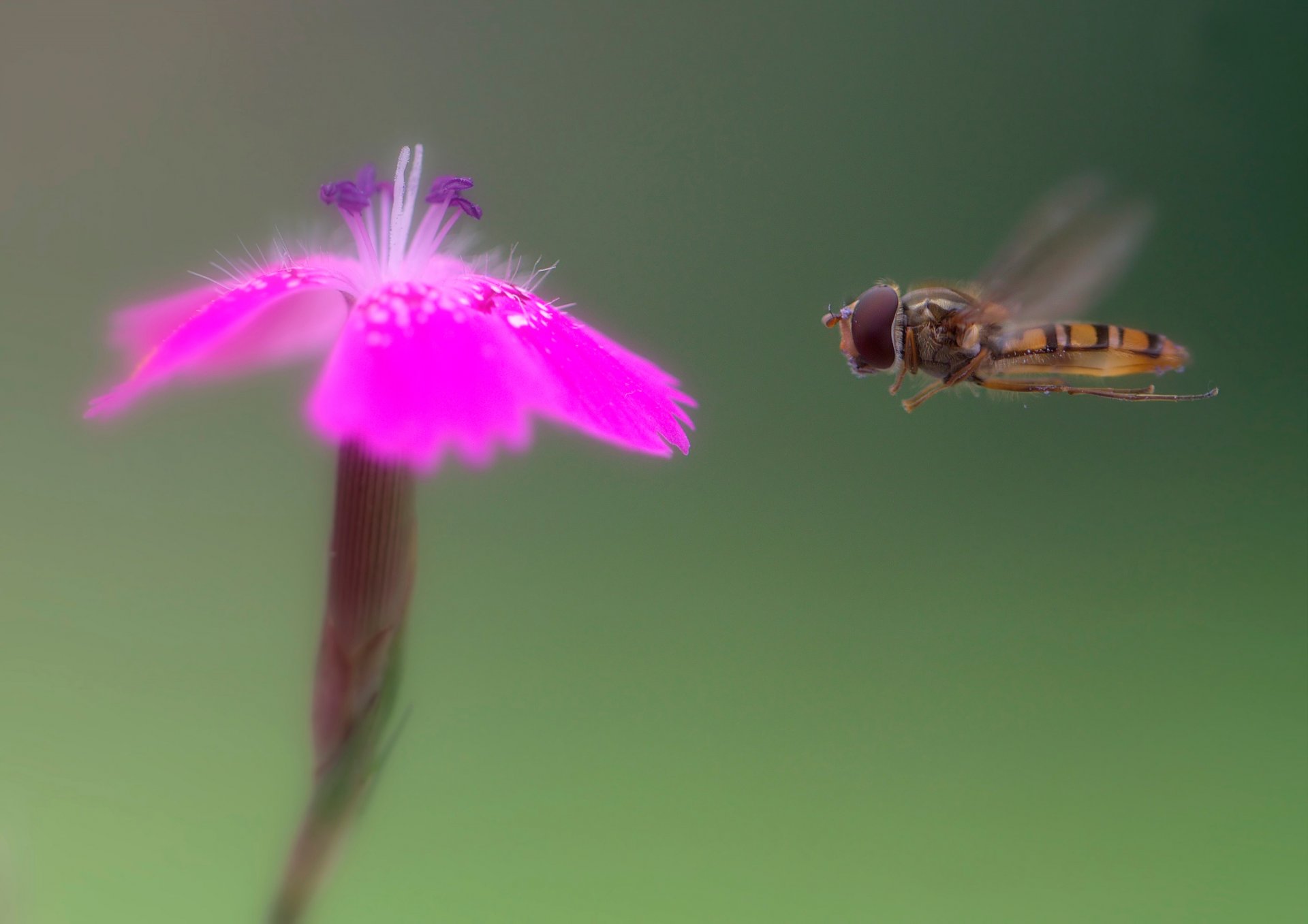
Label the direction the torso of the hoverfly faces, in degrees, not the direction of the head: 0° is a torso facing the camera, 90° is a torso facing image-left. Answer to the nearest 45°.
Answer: approximately 90°
